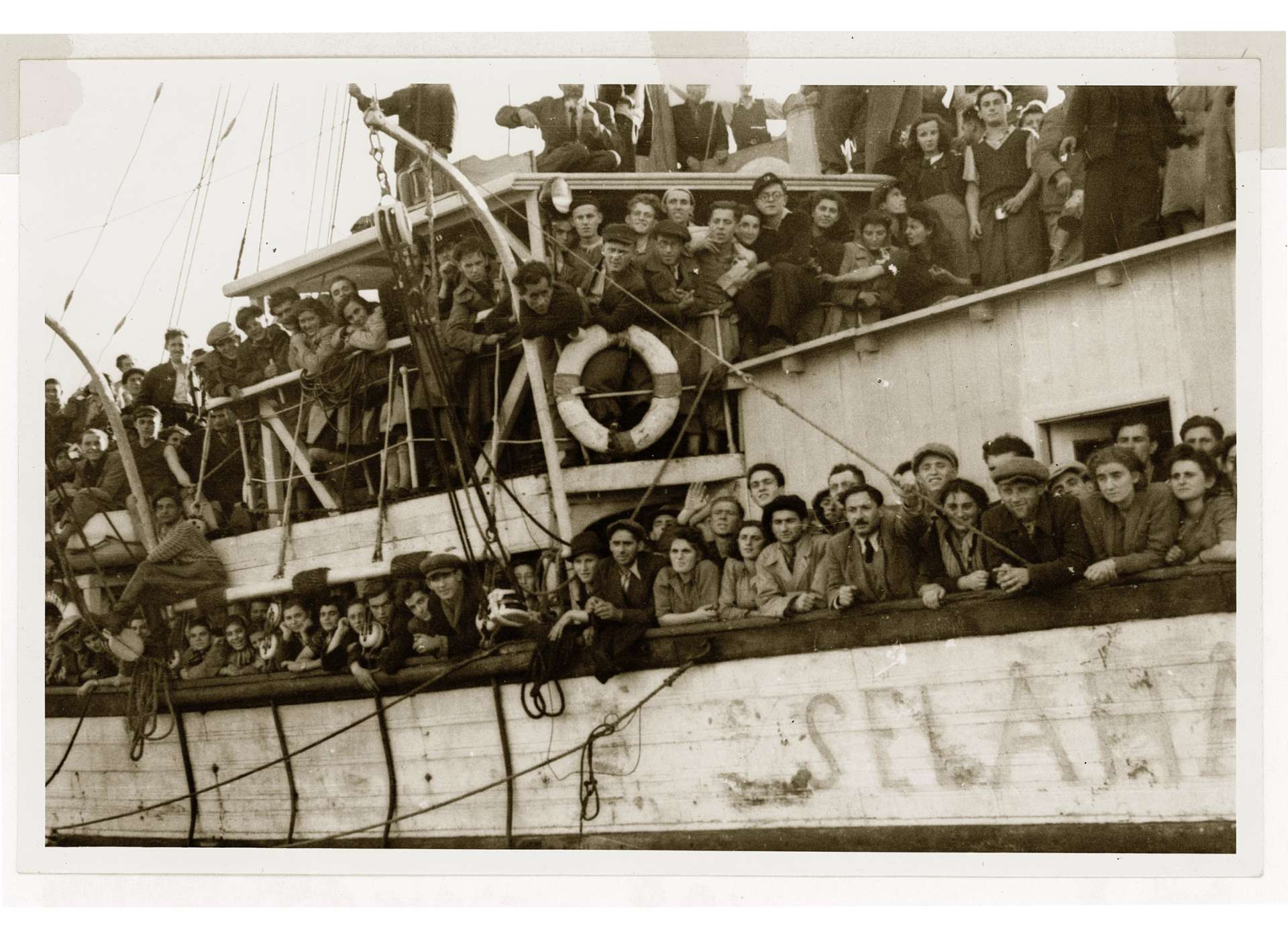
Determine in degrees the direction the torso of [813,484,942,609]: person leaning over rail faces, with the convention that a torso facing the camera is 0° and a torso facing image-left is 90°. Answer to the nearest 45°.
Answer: approximately 45°

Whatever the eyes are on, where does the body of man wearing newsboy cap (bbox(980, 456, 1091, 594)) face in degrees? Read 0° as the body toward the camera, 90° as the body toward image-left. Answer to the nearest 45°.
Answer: approximately 45°

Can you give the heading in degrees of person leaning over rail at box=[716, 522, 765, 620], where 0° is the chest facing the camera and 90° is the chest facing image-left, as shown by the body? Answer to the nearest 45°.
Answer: approximately 0°
